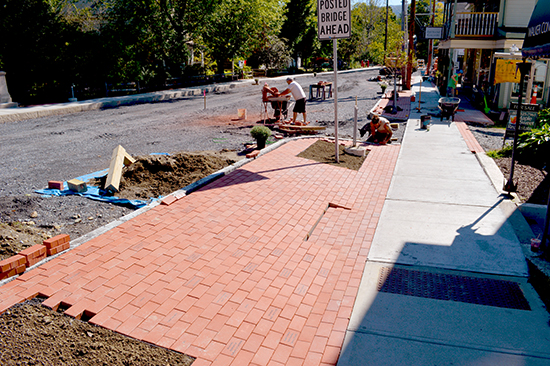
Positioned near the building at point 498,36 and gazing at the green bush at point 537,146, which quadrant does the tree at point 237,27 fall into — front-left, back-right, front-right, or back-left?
back-right

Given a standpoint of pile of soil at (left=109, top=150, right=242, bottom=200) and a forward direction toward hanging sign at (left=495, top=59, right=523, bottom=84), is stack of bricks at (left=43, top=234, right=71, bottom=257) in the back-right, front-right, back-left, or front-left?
back-right

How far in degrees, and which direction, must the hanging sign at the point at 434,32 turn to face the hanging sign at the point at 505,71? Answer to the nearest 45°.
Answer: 0° — it already faces it

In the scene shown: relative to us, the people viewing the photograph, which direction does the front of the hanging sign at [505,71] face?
facing the viewer

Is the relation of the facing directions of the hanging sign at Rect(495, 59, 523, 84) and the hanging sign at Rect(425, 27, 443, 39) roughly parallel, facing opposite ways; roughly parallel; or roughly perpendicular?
roughly parallel

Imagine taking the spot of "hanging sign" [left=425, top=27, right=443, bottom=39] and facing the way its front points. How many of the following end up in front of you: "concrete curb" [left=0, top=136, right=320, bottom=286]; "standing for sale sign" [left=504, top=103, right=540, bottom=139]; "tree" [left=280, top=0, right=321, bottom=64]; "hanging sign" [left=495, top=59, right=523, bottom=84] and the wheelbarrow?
4

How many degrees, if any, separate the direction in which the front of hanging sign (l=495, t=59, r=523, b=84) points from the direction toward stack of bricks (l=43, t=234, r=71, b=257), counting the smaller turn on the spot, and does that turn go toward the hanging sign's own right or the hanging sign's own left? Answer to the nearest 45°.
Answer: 0° — it already faces it

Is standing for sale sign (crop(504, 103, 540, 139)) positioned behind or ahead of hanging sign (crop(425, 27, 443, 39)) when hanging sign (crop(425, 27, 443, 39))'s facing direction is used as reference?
ahead

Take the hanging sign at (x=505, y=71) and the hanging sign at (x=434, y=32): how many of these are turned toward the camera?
2

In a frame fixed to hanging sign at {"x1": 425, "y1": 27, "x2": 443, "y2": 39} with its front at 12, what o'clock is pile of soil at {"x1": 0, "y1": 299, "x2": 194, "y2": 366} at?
The pile of soil is roughly at 12 o'clock from the hanging sign.

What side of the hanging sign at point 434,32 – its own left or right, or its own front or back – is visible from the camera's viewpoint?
front

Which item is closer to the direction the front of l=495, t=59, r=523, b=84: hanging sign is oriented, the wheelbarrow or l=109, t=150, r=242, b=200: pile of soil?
the pile of soil

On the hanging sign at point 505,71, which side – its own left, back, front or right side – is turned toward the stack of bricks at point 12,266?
front

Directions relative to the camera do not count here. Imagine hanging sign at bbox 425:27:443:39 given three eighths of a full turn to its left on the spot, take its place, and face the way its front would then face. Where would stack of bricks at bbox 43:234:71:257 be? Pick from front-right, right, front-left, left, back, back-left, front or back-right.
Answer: back-right

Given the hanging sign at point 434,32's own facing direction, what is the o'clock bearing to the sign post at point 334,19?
The sign post is roughly at 12 o'clock from the hanging sign.

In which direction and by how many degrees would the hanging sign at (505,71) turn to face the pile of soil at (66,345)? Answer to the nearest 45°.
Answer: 0° — it already faces it

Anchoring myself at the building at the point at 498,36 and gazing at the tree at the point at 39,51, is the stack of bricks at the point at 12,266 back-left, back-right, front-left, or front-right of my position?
front-left

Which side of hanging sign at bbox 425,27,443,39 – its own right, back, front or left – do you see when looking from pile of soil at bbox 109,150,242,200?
front

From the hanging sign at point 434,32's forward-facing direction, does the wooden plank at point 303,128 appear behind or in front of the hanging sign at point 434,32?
in front

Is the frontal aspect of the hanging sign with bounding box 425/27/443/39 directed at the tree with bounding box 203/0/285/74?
no
